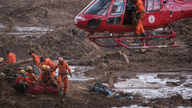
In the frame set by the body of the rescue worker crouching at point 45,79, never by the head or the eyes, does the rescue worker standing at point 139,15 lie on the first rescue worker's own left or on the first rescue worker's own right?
on the first rescue worker's own left

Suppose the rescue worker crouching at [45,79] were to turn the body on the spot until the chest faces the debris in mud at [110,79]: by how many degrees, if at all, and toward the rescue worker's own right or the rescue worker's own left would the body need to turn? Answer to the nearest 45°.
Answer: approximately 135° to the rescue worker's own left
